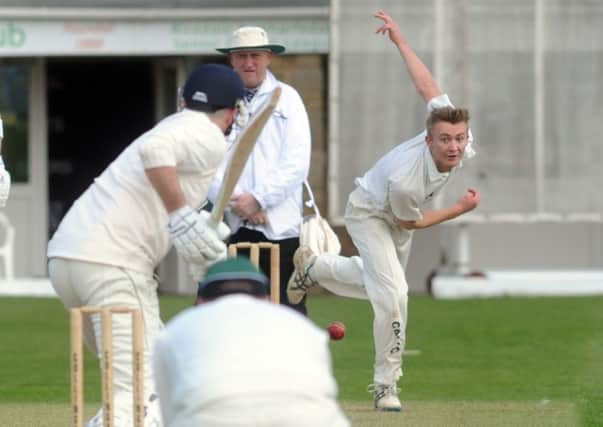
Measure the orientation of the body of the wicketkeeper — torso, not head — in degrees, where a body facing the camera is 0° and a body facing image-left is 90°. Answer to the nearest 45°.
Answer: approximately 180°

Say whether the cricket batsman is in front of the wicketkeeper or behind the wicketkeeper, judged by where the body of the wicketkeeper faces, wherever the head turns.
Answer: in front

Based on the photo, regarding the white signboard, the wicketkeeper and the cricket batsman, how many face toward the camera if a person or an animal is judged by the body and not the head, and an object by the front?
1

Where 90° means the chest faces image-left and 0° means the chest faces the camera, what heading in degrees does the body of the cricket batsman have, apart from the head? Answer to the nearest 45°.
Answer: approximately 225°

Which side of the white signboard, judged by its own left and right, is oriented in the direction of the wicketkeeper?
front

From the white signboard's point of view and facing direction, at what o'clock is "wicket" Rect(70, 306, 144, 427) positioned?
The wicket is roughly at 12 o'clock from the white signboard.

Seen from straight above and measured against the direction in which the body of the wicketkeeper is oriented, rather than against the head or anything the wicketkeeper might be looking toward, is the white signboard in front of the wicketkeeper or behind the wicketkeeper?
in front

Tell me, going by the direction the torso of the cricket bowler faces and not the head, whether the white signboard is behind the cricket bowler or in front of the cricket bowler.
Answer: behind

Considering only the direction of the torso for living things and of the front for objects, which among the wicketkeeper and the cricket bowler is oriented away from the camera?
the wicketkeeper

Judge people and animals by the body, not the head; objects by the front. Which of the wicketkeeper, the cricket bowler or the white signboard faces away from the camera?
the wicketkeeper

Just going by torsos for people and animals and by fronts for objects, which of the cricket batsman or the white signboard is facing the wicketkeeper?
the white signboard

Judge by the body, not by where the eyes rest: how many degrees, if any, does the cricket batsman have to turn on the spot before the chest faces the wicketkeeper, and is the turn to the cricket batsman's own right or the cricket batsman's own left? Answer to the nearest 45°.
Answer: approximately 135° to the cricket batsman's own right

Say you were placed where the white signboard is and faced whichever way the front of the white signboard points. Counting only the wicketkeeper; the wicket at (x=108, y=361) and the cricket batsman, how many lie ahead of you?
3
